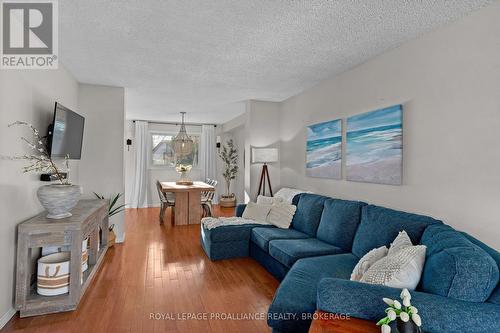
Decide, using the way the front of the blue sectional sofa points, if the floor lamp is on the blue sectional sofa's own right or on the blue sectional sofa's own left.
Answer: on the blue sectional sofa's own right

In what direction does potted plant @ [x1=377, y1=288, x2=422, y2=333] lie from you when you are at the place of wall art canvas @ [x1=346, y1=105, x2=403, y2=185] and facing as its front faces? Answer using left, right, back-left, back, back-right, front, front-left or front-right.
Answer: front-left

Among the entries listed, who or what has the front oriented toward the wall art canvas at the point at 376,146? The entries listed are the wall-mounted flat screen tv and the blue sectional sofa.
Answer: the wall-mounted flat screen tv

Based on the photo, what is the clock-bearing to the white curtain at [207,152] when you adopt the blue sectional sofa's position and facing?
The white curtain is roughly at 3 o'clock from the blue sectional sofa.

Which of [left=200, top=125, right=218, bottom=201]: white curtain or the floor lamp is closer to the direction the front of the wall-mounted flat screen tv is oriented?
the floor lamp

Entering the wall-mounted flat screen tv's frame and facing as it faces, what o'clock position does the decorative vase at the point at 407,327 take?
The decorative vase is roughly at 1 o'clock from the wall-mounted flat screen tv.

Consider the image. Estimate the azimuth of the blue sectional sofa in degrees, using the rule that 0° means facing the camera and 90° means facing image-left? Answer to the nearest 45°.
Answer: approximately 45°
